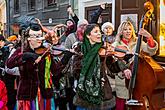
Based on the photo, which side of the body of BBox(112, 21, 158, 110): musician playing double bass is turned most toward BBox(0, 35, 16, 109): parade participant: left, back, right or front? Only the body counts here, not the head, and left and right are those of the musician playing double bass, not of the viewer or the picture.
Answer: right

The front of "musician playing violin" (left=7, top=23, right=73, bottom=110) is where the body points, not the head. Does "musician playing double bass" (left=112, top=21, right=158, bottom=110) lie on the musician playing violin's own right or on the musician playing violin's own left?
on the musician playing violin's own left

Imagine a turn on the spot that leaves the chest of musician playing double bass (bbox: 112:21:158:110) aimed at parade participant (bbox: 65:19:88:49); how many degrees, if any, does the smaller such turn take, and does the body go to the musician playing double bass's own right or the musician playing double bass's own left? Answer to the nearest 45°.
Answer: approximately 135° to the musician playing double bass's own right

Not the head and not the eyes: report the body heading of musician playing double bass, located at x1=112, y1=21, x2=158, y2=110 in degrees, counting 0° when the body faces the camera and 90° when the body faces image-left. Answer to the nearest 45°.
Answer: approximately 0°

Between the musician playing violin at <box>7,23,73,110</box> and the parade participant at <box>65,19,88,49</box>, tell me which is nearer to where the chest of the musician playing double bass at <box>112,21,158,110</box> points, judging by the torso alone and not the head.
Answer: the musician playing violin

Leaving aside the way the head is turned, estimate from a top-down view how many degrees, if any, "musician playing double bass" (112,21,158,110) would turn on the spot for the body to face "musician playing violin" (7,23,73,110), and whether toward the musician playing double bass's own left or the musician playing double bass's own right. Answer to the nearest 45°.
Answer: approximately 45° to the musician playing double bass's own right

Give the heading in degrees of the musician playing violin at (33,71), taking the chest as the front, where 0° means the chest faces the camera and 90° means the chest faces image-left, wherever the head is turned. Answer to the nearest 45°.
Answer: approximately 315°
